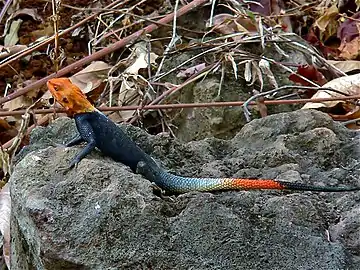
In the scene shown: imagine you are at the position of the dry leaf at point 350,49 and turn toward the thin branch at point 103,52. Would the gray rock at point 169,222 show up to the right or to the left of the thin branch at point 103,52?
left

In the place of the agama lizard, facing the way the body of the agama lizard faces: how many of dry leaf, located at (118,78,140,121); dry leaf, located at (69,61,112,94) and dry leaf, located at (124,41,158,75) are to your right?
3

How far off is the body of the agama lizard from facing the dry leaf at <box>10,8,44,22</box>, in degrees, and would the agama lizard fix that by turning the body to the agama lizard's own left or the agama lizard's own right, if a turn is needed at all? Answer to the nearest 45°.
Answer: approximately 90° to the agama lizard's own right

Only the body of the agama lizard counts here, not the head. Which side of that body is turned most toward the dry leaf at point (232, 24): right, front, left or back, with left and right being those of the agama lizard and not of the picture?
right

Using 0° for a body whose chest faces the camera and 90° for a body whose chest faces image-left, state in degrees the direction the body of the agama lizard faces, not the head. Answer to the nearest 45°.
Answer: approximately 90°

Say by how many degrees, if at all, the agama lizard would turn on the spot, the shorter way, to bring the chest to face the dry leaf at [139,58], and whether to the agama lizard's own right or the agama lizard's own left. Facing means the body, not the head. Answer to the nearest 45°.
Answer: approximately 90° to the agama lizard's own right

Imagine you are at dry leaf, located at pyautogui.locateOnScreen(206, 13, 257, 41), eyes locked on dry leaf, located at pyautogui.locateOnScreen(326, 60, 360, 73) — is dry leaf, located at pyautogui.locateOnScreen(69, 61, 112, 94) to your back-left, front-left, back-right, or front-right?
back-right

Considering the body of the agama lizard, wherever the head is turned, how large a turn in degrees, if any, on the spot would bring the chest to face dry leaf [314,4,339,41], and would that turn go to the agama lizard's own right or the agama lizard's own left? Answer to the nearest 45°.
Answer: approximately 135° to the agama lizard's own right

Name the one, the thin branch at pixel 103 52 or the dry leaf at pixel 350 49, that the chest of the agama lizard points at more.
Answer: the thin branch

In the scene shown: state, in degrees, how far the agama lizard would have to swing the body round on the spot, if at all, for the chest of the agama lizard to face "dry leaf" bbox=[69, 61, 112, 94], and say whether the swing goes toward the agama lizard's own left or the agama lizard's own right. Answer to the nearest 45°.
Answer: approximately 90° to the agama lizard's own right

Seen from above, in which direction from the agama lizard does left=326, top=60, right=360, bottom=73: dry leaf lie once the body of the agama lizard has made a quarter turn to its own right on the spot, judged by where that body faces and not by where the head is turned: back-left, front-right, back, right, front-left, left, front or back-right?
front-right

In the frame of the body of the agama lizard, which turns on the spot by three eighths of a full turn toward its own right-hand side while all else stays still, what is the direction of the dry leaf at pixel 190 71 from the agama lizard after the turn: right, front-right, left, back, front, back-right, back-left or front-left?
front-left
